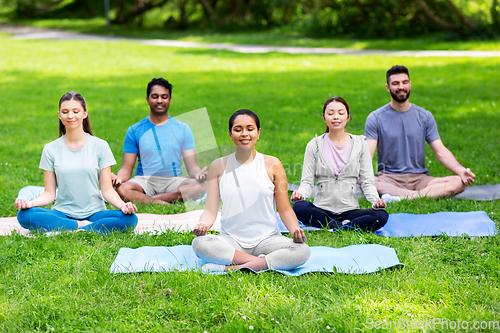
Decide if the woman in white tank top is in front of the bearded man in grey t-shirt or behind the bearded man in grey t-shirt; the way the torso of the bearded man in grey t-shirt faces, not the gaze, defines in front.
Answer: in front

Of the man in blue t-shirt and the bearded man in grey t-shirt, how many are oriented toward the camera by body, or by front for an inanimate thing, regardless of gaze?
2

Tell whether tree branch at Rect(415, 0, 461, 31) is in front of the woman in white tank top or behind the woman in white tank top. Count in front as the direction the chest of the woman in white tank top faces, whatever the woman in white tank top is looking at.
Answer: behind

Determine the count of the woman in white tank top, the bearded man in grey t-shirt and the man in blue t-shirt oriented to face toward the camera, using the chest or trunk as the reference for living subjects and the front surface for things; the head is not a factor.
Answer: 3

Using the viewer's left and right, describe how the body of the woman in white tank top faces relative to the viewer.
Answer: facing the viewer

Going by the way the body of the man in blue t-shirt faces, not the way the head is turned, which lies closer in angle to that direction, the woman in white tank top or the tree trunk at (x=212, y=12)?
the woman in white tank top

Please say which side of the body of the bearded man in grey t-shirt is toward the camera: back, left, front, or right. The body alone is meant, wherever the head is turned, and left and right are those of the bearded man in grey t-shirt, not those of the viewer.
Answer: front

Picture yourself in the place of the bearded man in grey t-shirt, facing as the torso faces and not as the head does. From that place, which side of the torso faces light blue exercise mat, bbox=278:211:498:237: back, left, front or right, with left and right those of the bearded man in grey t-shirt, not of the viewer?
front

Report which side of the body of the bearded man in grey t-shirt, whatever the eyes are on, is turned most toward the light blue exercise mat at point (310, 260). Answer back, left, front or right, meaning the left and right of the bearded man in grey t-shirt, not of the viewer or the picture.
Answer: front
